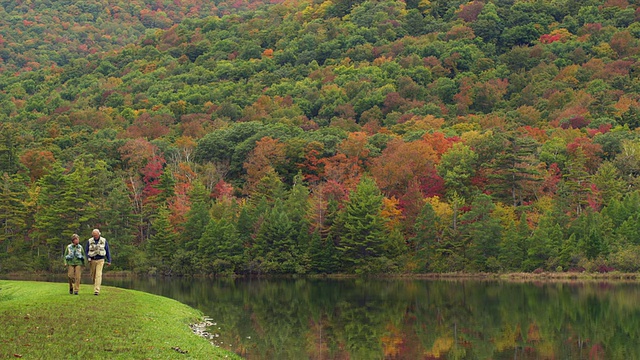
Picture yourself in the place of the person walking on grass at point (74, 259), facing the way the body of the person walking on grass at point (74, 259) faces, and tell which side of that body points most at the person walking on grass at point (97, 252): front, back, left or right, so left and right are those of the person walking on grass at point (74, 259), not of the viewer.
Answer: left

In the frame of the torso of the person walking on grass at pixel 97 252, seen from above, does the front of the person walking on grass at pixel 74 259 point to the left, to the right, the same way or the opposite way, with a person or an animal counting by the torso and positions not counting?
the same way

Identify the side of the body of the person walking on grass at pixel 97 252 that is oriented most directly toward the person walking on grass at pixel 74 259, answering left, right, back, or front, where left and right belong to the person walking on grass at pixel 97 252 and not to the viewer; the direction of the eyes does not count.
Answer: right

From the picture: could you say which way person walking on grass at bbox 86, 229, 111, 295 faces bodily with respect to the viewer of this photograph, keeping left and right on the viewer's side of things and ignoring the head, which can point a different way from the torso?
facing the viewer

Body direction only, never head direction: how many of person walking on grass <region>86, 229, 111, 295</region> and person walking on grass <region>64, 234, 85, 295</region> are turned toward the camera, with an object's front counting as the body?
2
